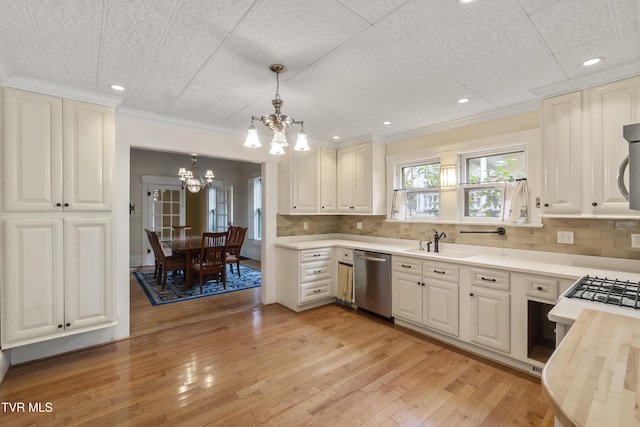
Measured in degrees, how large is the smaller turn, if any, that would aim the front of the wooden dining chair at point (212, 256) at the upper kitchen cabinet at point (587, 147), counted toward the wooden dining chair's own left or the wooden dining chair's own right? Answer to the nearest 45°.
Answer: approximately 180°

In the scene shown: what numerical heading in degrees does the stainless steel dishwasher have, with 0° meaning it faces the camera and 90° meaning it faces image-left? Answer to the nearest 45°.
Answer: approximately 45°

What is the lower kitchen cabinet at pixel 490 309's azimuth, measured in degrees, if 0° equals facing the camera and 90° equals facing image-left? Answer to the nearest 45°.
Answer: approximately 45°

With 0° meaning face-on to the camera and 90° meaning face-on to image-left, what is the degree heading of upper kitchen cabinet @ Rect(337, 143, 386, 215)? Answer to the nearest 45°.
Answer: approximately 45°

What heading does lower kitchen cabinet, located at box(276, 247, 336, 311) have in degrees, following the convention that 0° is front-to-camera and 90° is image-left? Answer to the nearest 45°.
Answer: approximately 315°
